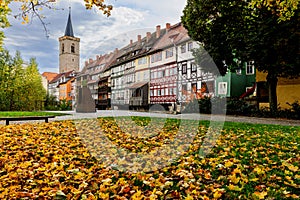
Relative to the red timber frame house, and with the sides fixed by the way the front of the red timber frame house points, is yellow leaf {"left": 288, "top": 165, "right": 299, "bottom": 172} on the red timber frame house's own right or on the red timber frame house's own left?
on the red timber frame house's own left

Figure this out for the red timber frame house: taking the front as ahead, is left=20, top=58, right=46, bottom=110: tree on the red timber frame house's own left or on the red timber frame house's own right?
on the red timber frame house's own right

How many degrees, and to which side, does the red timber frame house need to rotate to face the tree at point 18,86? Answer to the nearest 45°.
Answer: approximately 45° to its right

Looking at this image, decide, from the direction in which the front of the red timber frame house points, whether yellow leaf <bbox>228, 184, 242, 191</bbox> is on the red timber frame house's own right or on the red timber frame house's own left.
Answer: on the red timber frame house's own left

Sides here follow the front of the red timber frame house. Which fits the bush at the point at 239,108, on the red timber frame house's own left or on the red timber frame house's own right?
on the red timber frame house's own left

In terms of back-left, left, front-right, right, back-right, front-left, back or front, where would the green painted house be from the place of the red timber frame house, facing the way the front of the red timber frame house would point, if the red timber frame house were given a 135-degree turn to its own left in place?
front

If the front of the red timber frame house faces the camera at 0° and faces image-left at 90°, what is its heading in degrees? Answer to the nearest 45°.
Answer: approximately 45°

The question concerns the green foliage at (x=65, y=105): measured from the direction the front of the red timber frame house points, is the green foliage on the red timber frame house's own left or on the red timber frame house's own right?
on the red timber frame house's own right
